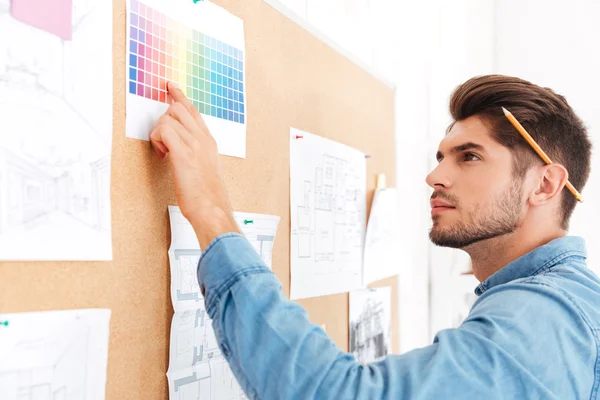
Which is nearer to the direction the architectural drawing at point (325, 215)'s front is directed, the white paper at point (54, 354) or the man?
the man

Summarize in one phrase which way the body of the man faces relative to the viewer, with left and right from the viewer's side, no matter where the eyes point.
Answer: facing to the left of the viewer

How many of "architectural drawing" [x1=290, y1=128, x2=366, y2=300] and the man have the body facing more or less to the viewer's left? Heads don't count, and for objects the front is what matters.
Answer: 1

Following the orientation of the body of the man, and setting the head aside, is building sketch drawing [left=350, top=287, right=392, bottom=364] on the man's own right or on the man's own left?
on the man's own right

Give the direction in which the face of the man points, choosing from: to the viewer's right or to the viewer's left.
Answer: to the viewer's left

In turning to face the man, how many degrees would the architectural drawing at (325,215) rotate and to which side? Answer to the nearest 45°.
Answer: approximately 45° to its right

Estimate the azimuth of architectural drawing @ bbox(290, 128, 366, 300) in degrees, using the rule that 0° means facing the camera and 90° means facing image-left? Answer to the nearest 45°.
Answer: approximately 315°

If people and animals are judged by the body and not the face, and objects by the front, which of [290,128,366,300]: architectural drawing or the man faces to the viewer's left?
the man

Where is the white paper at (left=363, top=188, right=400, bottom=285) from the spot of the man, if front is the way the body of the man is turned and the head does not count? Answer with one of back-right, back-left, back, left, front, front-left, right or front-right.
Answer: right

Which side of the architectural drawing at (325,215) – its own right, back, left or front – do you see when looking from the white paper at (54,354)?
right
